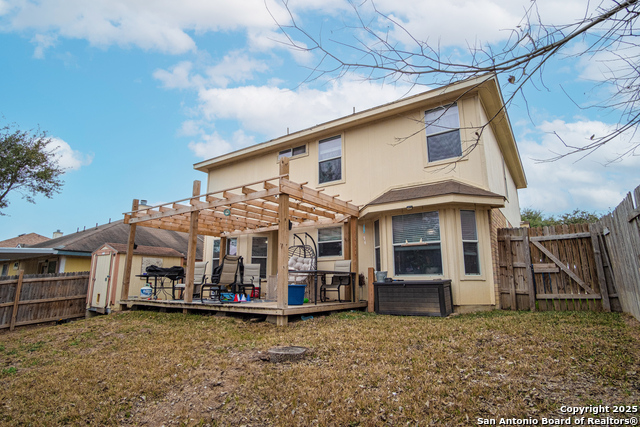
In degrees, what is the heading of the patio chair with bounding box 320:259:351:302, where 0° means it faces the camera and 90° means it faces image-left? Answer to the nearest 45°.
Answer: approximately 45°

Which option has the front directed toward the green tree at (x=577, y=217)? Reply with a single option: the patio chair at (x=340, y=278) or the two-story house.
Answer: the two-story house

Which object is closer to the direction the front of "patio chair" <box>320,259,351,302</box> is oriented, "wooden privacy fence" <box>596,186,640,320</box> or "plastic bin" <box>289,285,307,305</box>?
the plastic bin

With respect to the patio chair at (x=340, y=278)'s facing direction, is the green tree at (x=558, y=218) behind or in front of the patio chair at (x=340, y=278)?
behind

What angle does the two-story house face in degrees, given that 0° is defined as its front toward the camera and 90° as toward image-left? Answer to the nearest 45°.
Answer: approximately 225°

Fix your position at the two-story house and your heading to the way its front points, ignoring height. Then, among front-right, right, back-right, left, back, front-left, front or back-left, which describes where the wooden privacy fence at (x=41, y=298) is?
back-left

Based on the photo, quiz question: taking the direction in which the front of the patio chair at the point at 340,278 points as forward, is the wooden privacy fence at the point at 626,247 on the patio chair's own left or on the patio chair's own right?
on the patio chair's own left

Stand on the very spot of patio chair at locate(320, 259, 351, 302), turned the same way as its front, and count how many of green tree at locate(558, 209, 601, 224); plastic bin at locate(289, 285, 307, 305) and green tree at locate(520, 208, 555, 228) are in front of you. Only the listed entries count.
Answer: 1

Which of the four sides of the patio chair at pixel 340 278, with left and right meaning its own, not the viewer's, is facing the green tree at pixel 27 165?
right

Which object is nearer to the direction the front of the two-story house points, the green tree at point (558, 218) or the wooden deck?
the green tree
